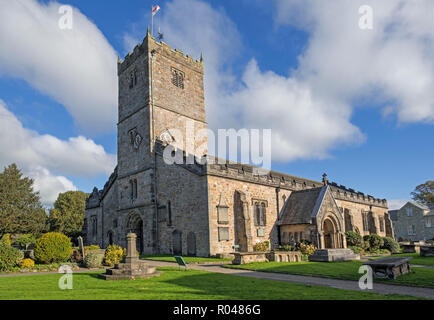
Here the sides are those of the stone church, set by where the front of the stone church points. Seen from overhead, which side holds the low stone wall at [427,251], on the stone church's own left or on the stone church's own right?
on the stone church's own left

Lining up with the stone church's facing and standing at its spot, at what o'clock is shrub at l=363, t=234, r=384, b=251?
The shrub is roughly at 10 o'clock from the stone church.

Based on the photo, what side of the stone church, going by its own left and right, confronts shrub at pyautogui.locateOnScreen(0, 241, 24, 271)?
right

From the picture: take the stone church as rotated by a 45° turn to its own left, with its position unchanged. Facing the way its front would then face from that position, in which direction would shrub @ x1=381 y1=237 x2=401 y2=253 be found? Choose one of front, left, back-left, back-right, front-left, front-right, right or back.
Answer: left
